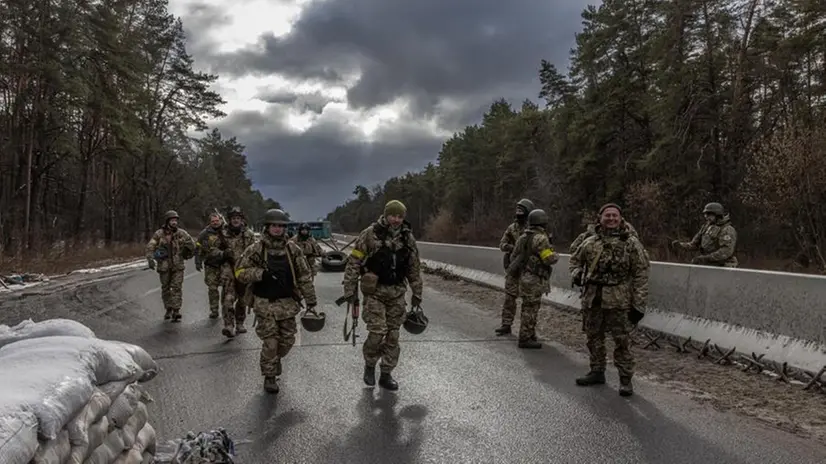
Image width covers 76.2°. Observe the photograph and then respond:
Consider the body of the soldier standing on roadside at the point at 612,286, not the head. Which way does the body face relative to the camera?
toward the camera

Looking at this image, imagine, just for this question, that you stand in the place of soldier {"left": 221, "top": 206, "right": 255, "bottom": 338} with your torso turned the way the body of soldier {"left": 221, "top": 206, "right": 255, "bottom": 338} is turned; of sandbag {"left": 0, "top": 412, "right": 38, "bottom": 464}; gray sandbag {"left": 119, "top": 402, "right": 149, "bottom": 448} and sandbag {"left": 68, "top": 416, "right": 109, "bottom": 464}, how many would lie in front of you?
3

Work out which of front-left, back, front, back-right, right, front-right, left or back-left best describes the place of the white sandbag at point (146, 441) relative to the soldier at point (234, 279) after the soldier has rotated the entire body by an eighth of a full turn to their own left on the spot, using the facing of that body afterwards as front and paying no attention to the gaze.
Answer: front-right

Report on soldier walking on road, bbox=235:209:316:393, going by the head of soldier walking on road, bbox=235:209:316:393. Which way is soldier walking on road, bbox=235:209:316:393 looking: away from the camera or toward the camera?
toward the camera

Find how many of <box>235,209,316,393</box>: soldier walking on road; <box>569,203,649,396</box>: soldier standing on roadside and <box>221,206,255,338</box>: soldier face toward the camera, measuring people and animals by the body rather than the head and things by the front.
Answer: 3

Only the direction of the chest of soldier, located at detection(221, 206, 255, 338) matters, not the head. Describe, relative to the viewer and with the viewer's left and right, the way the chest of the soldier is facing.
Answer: facing the viewer

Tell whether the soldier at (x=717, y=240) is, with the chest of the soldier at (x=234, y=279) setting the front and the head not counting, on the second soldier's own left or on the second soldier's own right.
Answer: on the second soldier's own left

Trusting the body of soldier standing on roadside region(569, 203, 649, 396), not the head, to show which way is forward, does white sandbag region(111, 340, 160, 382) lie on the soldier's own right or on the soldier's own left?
on the soldier's own right

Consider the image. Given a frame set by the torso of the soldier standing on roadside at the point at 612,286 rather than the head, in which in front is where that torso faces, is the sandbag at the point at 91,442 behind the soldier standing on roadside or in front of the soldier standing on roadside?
in front

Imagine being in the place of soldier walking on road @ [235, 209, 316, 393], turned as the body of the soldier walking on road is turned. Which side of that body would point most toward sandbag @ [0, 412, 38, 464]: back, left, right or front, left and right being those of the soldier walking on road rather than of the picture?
front

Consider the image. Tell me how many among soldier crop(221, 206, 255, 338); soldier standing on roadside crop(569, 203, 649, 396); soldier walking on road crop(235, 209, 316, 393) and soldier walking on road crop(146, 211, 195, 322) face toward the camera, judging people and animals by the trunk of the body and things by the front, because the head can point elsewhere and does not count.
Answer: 4

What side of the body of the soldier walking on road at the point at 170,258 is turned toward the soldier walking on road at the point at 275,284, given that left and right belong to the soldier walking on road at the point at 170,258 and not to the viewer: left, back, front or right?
front

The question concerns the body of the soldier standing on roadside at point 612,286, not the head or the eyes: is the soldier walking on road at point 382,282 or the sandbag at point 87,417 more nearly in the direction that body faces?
the sandbag

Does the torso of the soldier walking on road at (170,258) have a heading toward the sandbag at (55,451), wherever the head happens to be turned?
yes

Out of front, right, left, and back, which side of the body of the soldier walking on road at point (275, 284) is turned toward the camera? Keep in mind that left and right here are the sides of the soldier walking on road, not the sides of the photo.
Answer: front
